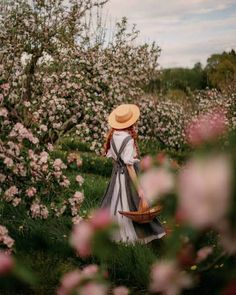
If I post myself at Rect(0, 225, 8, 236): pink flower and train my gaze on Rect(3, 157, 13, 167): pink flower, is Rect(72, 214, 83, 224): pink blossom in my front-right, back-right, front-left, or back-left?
front-right

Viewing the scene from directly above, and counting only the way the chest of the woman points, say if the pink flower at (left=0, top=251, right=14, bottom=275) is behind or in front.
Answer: behind

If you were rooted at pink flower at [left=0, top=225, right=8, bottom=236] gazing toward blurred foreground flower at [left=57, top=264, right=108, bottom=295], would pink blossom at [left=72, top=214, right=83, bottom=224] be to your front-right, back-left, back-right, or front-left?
back-left

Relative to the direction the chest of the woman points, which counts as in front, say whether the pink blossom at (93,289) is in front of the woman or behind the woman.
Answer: behind

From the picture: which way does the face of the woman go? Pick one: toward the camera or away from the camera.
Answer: away from the camera

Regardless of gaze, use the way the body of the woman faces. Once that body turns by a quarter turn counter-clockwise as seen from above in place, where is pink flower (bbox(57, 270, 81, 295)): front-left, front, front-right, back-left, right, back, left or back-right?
back-left

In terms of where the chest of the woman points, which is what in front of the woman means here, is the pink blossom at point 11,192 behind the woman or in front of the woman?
behind

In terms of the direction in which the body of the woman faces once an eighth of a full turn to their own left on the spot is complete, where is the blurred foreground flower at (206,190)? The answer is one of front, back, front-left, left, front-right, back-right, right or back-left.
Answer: back

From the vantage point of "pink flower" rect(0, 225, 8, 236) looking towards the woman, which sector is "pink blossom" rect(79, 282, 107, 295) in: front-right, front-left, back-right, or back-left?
back-right

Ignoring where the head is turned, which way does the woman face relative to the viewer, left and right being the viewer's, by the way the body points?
facing away from the viewer and to the right of the viewer

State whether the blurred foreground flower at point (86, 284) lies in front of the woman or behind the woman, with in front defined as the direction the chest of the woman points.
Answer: behind
